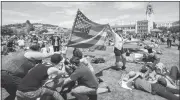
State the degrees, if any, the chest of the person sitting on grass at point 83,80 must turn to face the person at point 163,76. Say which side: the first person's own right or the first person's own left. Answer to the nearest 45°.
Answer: approximately 135° to the first person's own right

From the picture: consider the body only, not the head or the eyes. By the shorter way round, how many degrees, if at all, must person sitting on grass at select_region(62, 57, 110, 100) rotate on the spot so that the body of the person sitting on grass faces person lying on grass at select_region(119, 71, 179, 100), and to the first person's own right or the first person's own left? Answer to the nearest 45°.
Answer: approximately 135° to the first person's own right
